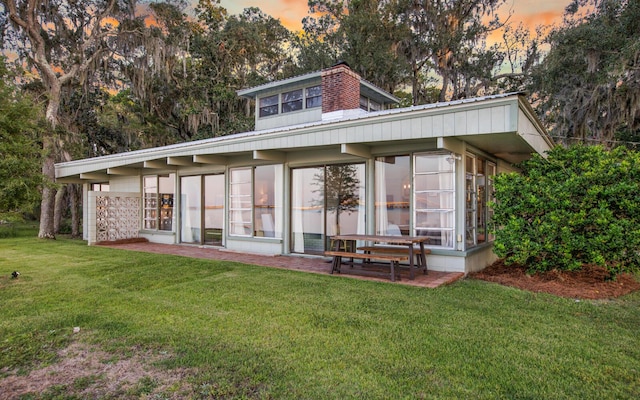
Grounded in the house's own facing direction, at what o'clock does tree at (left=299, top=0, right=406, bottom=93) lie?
The tree is roughly at 5 o'clock from the house.

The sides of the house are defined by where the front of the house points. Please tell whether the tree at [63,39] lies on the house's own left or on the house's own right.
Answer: on the house's own right

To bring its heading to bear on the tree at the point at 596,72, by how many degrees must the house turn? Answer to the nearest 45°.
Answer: approximately 180°

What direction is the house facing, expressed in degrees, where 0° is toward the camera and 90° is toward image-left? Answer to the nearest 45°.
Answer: approximately 45°

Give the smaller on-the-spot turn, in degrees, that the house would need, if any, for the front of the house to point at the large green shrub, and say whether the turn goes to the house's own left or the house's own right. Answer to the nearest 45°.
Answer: approximately 90° to the house's own left
